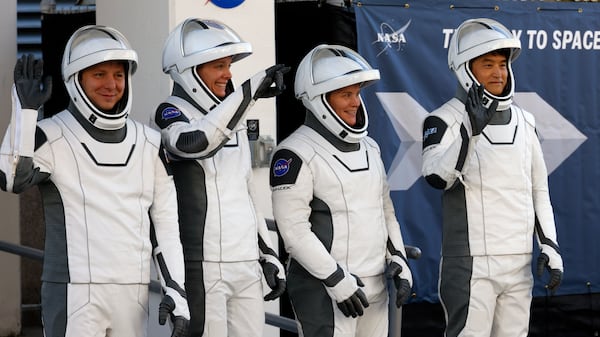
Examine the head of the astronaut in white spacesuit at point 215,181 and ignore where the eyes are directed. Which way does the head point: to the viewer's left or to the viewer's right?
to the viewer's right

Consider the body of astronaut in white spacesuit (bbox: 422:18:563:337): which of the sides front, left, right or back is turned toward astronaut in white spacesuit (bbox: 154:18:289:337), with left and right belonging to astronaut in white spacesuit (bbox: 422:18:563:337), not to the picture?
right

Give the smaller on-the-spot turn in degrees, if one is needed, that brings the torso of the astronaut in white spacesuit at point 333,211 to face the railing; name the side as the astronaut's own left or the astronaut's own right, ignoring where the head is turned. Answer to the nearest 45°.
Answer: approximately 180°

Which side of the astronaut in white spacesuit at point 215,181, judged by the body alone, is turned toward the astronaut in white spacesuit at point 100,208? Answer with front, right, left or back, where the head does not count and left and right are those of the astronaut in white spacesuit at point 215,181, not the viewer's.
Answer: right

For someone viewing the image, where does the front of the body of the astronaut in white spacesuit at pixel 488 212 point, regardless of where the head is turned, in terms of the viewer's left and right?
facing the viewer and to the right of the viewer

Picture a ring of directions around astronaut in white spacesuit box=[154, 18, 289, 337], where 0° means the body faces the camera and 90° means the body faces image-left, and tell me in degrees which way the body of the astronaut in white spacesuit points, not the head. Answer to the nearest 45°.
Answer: approximately 315°
